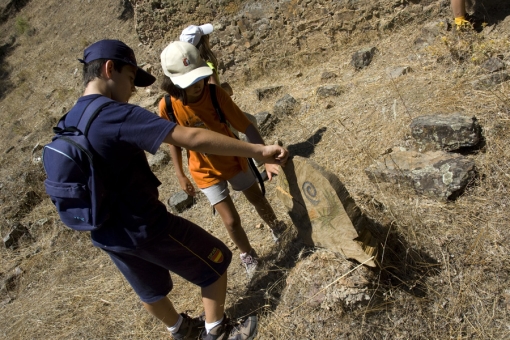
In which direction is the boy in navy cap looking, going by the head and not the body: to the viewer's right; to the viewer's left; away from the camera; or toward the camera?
to the viewer's right

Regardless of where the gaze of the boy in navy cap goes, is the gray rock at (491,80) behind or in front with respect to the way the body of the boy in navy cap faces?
in front

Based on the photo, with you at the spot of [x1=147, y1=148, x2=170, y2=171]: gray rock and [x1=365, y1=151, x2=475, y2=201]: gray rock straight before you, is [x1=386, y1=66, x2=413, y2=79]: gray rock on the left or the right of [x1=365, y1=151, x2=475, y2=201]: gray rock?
left

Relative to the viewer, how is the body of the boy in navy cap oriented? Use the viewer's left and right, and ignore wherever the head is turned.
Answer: facing to the right of the viewer

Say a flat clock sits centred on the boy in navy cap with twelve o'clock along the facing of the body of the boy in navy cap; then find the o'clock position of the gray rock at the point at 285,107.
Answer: The gray rock is roughly at 10 o'clock from the boy in navy cap.
